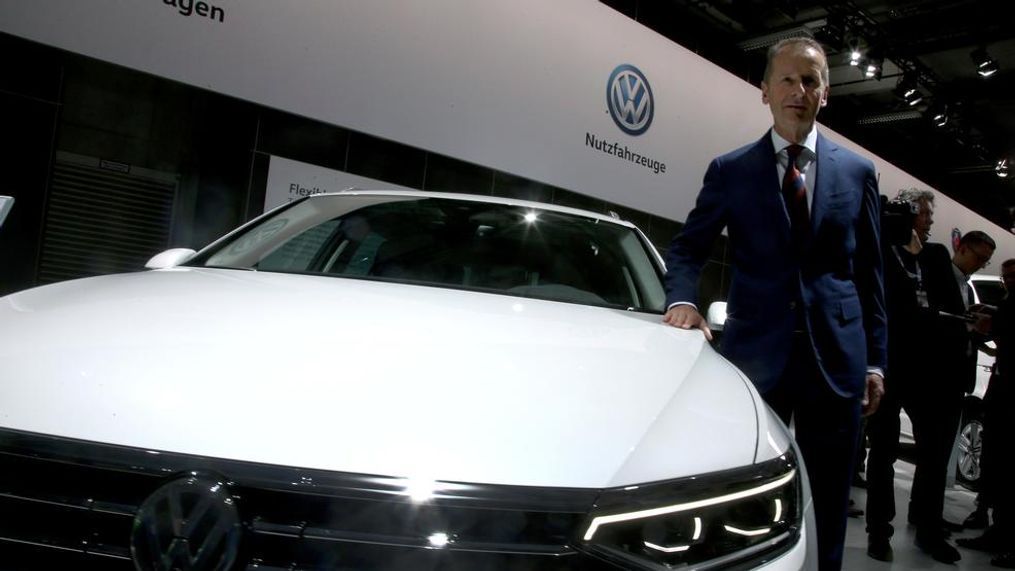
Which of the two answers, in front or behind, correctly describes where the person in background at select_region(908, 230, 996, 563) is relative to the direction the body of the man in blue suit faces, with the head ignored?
behind

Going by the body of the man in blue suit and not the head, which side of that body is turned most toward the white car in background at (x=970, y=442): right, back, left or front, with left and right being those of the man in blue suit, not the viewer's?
back

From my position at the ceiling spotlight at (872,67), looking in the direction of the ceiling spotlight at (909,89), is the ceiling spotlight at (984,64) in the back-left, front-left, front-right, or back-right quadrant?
front-right

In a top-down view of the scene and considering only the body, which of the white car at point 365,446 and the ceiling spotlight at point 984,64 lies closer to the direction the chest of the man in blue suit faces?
the white car

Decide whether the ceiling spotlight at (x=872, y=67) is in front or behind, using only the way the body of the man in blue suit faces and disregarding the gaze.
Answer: behind

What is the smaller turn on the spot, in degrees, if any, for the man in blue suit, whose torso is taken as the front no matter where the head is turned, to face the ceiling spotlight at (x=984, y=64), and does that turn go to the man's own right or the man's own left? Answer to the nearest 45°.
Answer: approximately 180°

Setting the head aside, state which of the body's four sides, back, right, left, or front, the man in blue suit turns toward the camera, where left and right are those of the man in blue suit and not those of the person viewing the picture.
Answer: front

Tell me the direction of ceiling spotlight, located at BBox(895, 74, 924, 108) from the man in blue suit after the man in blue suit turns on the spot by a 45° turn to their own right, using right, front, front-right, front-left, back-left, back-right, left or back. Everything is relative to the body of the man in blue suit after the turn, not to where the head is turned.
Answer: back-right

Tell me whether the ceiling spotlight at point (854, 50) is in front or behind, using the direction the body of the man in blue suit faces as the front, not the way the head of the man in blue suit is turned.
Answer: behind

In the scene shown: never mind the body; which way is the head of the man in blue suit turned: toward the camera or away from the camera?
toward the camera
